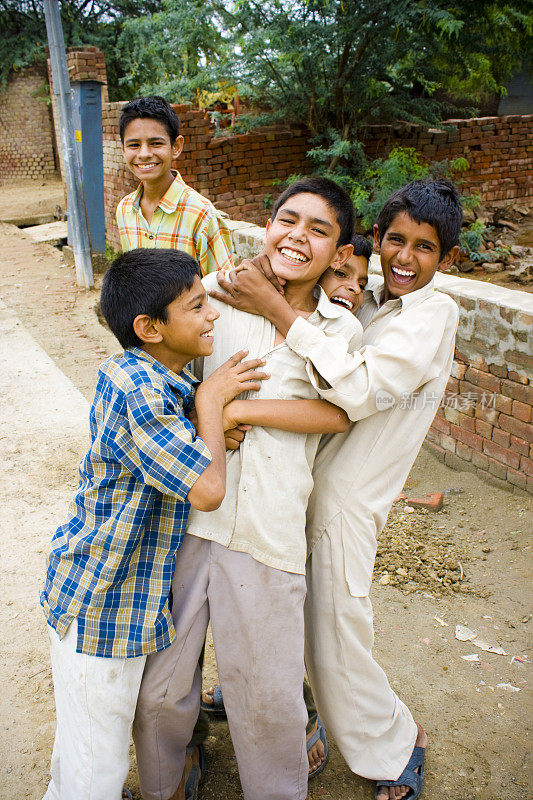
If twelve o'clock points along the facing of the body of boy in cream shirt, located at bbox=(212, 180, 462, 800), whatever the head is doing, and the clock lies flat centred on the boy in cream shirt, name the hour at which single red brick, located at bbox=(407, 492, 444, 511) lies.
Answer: The single red brick is roughly at 5 o'clock from the boy in cream shirt.

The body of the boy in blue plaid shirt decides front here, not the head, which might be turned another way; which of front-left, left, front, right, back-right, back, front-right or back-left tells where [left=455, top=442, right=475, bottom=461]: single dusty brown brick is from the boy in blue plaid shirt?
front-left

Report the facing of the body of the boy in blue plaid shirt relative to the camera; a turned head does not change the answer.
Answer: to the viewer's right

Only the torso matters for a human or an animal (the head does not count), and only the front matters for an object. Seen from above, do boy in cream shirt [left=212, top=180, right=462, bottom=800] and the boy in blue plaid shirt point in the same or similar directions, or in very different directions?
very different directions

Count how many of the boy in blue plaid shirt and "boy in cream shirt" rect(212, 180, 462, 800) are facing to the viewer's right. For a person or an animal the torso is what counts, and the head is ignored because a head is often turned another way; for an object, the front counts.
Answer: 1

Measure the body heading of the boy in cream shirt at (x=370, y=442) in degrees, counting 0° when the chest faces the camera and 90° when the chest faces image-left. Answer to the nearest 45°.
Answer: approximately 45°

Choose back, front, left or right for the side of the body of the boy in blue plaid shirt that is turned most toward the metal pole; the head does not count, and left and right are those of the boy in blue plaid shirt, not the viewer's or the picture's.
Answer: left

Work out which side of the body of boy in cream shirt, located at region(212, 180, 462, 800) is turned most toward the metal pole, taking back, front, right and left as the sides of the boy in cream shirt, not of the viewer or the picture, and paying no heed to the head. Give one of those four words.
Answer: right

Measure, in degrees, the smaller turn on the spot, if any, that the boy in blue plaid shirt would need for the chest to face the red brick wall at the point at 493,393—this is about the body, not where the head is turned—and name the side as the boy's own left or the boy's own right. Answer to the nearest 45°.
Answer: approximately 45° to the boy's own left

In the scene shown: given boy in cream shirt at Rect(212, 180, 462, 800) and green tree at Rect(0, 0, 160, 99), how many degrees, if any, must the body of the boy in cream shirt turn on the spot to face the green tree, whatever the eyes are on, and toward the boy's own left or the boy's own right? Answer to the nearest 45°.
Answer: approximately 90° to the boy's own right

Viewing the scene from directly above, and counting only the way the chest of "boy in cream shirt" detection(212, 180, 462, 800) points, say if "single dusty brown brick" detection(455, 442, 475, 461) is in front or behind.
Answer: behind
